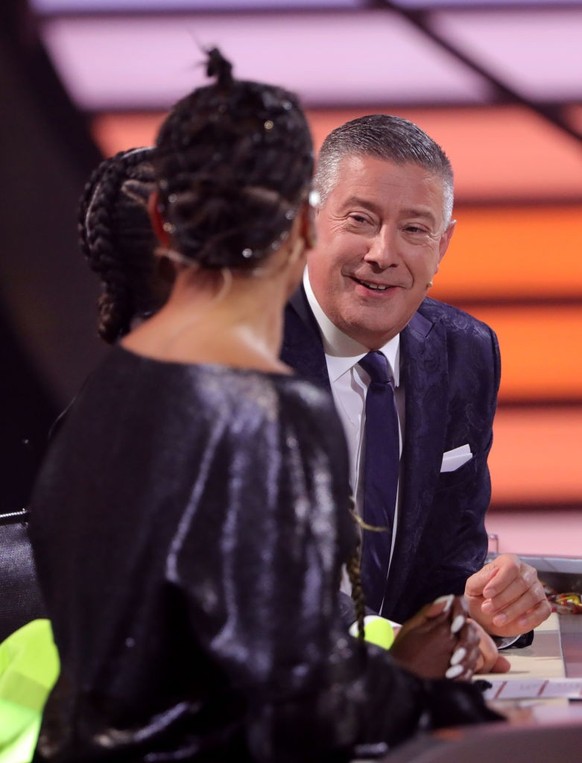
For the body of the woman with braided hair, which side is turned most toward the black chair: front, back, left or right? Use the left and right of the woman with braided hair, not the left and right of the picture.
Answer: left

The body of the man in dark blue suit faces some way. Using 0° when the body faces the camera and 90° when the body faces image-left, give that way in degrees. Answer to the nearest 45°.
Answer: approximately 0°

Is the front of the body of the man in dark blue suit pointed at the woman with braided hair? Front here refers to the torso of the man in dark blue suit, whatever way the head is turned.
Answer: yes

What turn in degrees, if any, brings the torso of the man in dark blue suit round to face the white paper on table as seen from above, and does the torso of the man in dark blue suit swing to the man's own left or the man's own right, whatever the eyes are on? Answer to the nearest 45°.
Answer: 0° — they already face it

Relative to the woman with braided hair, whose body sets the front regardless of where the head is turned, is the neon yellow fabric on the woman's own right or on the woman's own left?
on the woman's own left

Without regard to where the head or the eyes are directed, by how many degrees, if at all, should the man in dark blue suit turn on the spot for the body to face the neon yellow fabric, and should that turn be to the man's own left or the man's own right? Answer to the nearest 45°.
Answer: approximately 45° to the man's own right

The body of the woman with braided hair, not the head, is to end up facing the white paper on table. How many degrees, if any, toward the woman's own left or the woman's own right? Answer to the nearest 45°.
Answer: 0° — they already face it

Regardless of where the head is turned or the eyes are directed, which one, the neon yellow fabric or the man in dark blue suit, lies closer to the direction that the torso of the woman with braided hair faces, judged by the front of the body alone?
the man in dark blue suit

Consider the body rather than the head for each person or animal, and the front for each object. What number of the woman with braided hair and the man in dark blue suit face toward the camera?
1

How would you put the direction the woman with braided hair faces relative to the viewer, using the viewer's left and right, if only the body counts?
facing away from the viewer and to the right of the viewer

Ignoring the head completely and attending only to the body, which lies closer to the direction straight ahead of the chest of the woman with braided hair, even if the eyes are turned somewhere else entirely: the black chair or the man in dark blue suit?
the man in dark blue suit

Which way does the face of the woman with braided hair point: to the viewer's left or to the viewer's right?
to the viewer's right

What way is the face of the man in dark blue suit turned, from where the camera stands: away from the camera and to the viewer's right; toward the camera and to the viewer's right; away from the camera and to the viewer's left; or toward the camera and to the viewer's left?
toward the camera and to the viewer's left
